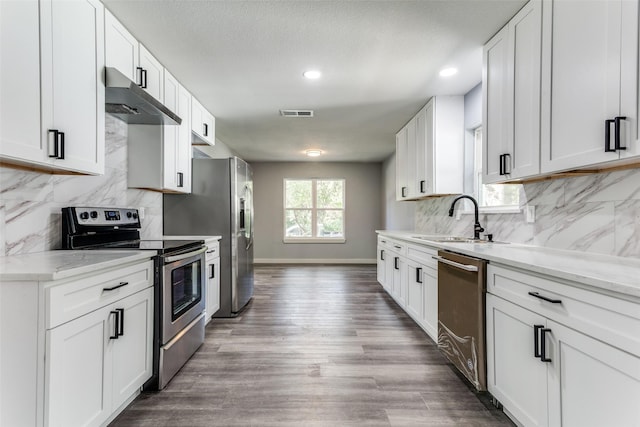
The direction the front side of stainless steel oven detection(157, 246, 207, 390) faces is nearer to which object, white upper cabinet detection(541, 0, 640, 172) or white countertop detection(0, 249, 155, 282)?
the white upper cabinet

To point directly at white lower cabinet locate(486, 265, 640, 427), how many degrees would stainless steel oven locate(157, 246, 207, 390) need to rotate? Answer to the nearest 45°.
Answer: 0° — it already faces it

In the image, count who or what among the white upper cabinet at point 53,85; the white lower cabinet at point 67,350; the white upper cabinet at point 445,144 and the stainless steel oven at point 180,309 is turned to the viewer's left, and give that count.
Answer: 1

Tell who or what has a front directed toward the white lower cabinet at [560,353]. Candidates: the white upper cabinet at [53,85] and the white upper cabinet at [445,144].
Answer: the white upper cabinet at [53,85]

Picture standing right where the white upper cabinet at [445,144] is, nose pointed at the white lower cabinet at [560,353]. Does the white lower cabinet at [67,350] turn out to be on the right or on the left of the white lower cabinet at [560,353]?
right

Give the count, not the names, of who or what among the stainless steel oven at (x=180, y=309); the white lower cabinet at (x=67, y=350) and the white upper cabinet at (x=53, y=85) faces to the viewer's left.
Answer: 0

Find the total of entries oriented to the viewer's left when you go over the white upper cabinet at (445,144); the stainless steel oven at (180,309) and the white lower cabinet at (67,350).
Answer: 1

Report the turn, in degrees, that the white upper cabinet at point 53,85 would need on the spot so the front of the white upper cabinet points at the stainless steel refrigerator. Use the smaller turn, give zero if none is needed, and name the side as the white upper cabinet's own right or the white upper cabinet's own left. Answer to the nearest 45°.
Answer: approximately 90° to the white upper cabinet's own left

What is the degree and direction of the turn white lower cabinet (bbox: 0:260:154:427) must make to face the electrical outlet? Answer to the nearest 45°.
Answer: approximately 45° to its left

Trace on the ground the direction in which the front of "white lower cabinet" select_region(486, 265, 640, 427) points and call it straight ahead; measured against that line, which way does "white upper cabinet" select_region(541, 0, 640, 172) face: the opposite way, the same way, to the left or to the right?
the same way

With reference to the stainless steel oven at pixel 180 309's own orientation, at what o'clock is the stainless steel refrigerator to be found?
The stainless steel refrigerator is roughly at 8 o'clock from the stainless steel oven.

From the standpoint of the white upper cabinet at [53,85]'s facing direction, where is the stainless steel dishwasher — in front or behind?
in front

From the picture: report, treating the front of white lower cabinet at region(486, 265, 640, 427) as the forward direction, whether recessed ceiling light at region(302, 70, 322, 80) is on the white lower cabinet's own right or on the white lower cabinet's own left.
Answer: on the white lower cabinet's own right

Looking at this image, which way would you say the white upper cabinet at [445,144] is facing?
to the viewer's left

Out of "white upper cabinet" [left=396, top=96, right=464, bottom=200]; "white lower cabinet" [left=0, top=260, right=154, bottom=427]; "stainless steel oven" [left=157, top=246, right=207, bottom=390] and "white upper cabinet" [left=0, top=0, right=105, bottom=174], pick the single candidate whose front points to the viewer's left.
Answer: "white upper cabinet" [left=396, top=96, right=464, bottom=200]

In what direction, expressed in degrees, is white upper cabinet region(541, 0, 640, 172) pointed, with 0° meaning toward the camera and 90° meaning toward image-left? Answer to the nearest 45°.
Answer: approximately 45°

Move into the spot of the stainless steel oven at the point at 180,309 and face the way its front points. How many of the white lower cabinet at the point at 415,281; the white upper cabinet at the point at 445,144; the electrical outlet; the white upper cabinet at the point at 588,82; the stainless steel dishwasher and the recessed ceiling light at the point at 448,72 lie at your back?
0

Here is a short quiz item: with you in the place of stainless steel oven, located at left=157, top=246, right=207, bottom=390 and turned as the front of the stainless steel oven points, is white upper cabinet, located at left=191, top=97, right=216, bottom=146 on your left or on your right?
on your left

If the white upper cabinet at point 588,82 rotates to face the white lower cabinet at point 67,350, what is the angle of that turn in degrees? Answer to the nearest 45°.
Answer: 0° — it already faces it
